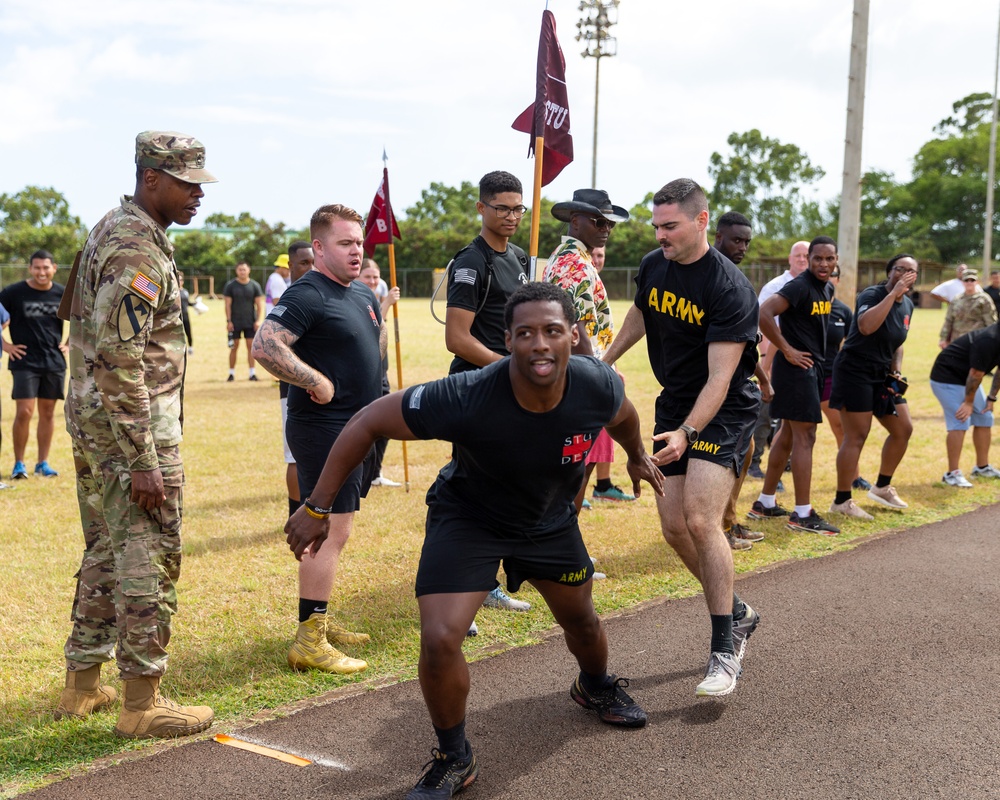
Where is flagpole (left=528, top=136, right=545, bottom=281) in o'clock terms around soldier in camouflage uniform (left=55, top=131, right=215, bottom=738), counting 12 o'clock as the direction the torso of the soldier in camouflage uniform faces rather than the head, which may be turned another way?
The flagpole is roughly at 11 o'clock from the soldier in camouflage uniform.

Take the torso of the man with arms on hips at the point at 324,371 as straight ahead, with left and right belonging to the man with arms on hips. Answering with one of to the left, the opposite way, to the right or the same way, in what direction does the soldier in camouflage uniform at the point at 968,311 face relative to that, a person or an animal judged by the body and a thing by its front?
to the right

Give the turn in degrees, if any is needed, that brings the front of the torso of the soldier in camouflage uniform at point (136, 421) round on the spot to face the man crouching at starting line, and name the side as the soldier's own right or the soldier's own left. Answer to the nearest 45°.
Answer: approximately 45° to the soldier's own right

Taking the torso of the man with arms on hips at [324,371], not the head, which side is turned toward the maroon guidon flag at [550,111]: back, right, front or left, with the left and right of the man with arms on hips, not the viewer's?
left

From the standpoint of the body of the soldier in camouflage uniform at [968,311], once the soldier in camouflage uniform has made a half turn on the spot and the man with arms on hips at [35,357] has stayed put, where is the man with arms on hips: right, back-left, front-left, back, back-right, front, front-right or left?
back-left

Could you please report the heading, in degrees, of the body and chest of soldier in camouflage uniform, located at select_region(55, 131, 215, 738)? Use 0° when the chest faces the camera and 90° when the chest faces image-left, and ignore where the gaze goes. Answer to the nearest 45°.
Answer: approximately 270°

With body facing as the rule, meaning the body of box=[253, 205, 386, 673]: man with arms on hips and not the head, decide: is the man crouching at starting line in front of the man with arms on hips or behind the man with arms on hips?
in front

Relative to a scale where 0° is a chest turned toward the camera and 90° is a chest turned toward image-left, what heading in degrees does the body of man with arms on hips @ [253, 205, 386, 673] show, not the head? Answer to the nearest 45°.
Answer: approximately 315°

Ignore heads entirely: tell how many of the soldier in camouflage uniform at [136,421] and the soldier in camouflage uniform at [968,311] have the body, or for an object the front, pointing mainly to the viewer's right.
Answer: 1

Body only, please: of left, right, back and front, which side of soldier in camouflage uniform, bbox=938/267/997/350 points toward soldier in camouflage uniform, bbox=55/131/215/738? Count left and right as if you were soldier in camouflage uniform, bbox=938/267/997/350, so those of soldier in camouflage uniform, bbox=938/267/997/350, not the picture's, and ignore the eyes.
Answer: front

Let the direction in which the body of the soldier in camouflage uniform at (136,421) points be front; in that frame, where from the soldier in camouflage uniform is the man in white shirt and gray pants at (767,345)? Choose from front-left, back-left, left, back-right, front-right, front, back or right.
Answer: front-left

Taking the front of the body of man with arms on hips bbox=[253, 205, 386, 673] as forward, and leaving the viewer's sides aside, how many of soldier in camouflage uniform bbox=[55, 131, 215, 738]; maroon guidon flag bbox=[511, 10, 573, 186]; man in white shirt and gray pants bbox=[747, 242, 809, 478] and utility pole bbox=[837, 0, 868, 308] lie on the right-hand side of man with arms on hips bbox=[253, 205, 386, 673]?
1

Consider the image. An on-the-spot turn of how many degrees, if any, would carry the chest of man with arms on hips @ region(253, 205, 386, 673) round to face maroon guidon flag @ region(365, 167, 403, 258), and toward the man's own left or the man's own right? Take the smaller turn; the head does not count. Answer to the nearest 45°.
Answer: approximately 135° to the man's own left

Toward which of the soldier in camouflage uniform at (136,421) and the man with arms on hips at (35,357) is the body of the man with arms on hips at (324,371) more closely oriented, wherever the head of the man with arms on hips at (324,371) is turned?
the soldier in camouflage uniform

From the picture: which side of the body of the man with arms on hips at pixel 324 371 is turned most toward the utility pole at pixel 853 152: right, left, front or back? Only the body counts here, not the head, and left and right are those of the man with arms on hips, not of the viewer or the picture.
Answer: left

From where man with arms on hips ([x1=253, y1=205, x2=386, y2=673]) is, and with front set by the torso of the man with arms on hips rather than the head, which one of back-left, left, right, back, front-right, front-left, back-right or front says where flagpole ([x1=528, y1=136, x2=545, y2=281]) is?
left

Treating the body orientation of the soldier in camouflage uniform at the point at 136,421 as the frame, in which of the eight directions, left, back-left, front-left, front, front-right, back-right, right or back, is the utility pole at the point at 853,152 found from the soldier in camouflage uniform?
front-left

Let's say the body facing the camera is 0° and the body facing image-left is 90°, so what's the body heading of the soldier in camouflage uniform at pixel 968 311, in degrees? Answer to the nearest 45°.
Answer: approximately 0°
